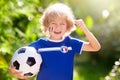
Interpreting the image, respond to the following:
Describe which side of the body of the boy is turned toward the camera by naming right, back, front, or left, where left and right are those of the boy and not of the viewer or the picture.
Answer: front

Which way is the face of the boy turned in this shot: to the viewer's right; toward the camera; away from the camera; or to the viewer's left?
toward the camera
